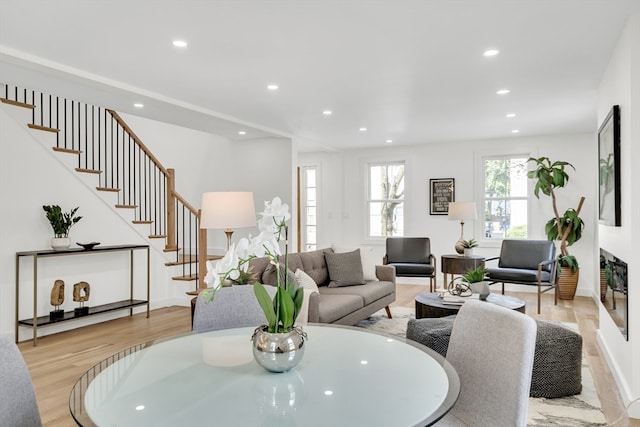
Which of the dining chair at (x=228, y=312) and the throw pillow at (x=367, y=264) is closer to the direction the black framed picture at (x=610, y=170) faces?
the throw pillow

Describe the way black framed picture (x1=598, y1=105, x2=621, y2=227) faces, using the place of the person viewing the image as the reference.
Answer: facing to the left of the viewer

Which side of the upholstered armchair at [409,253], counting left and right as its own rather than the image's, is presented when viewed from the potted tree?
left

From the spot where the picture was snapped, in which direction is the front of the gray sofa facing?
facing the viewer and to the right of the viewer

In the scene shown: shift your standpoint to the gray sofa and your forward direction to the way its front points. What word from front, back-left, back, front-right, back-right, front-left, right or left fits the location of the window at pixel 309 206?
back-left

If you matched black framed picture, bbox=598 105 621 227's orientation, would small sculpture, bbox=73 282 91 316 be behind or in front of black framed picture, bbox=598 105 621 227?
in front

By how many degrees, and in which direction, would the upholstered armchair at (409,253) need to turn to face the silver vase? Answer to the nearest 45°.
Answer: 0° — it already faces it

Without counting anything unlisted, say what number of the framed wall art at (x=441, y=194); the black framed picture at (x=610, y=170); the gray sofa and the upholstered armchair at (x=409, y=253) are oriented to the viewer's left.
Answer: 1

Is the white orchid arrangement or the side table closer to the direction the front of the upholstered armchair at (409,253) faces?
the white orchid arrangement

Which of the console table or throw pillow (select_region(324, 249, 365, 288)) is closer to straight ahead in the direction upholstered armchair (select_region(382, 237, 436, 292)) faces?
the throw pillow

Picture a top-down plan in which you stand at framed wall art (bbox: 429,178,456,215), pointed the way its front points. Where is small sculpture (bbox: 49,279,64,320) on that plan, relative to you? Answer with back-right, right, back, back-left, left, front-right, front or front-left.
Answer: front-right

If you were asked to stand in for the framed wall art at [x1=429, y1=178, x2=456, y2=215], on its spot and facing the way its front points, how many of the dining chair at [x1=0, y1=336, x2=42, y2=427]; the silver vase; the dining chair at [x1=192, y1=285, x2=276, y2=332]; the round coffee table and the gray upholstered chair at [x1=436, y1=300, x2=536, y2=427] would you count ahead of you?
5

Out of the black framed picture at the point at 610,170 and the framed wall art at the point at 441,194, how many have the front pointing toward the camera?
1
